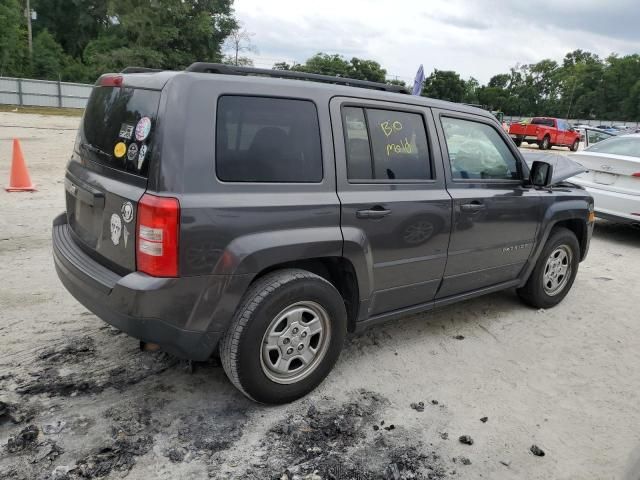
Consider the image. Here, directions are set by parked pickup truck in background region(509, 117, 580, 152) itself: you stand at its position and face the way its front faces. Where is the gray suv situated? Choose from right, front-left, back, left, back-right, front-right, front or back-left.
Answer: back-right

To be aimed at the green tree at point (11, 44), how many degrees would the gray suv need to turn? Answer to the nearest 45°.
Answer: approximately 90° to its left

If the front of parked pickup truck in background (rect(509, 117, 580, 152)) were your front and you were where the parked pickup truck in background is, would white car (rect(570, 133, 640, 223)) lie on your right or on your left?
on your right

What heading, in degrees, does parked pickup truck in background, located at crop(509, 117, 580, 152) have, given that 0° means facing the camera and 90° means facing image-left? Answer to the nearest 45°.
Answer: approximately 225°

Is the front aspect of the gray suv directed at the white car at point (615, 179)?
yes

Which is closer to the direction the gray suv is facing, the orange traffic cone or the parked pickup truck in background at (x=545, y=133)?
the parked pickup truck in background

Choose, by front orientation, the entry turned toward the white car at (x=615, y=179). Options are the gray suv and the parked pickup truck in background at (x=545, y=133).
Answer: the gray suv

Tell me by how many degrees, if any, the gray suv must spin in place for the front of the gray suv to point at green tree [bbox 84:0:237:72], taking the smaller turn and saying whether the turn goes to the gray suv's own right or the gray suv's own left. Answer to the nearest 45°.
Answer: approximately 45° to the gray suv's own left

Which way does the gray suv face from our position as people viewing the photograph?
facing away from the viewer and to the right of the viewer

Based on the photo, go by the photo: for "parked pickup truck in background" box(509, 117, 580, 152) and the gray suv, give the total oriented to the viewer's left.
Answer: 0

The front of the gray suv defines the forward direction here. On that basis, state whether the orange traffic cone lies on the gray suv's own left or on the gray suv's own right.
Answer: on the gray suv's own left

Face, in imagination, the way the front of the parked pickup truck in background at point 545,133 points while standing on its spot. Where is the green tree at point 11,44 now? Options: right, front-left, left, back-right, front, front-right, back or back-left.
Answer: back-left
